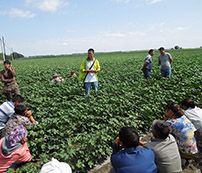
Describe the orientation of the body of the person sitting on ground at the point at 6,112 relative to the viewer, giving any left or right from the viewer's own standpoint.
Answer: facing to the right of the viewer

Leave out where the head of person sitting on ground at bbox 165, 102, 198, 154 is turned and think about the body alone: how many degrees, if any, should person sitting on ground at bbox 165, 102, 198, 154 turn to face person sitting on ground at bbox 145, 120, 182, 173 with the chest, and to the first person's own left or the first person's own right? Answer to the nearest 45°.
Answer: approximately 135° to the first person's own left

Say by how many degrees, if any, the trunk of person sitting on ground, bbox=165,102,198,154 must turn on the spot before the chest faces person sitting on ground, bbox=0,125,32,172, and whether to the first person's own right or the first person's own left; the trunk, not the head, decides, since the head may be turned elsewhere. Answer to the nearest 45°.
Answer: approximately 90° to the first person's own left

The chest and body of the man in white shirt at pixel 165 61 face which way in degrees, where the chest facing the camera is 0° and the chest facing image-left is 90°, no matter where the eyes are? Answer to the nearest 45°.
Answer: approximately 45°

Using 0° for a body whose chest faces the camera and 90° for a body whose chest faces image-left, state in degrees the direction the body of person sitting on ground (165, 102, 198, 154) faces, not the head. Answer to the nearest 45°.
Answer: approximately 135°

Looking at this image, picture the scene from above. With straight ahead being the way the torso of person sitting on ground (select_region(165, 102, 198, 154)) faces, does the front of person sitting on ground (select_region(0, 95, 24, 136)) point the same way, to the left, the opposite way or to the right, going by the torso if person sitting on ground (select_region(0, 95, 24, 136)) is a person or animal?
to the right

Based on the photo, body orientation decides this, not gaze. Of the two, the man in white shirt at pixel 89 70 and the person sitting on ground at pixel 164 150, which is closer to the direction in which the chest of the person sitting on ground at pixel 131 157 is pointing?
the man in white shirt
